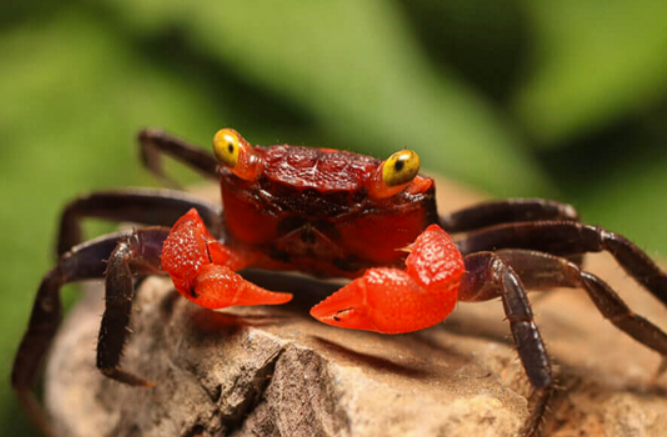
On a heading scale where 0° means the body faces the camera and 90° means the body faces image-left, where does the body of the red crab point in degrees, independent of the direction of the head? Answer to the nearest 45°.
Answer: approximately 0°

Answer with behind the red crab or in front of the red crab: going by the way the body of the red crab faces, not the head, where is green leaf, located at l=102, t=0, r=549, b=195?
behind

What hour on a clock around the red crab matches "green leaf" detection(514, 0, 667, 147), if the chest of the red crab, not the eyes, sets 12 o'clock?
The green leaf is roughly at 7 o'clock from the red crab.
